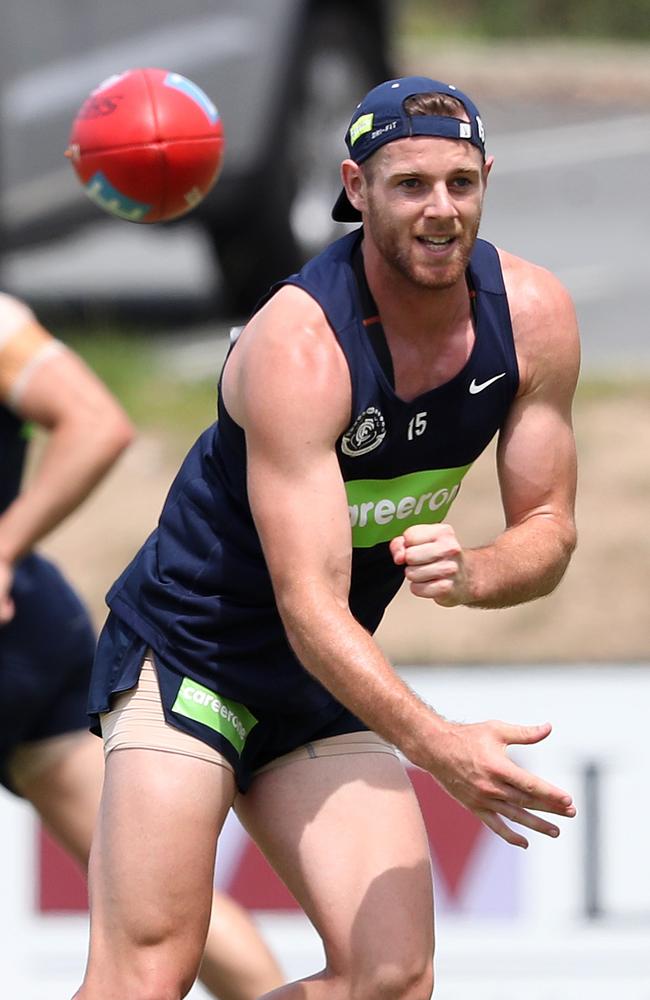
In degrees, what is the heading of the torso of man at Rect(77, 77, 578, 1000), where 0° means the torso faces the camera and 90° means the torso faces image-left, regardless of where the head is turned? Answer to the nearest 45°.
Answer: approximately 315°

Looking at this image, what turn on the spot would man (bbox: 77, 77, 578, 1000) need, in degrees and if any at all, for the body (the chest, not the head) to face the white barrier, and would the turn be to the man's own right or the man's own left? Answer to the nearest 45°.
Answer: approximately 135° to the man's own left

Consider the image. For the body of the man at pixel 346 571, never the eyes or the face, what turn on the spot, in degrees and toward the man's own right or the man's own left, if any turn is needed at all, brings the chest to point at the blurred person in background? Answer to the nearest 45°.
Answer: approximately 180°
